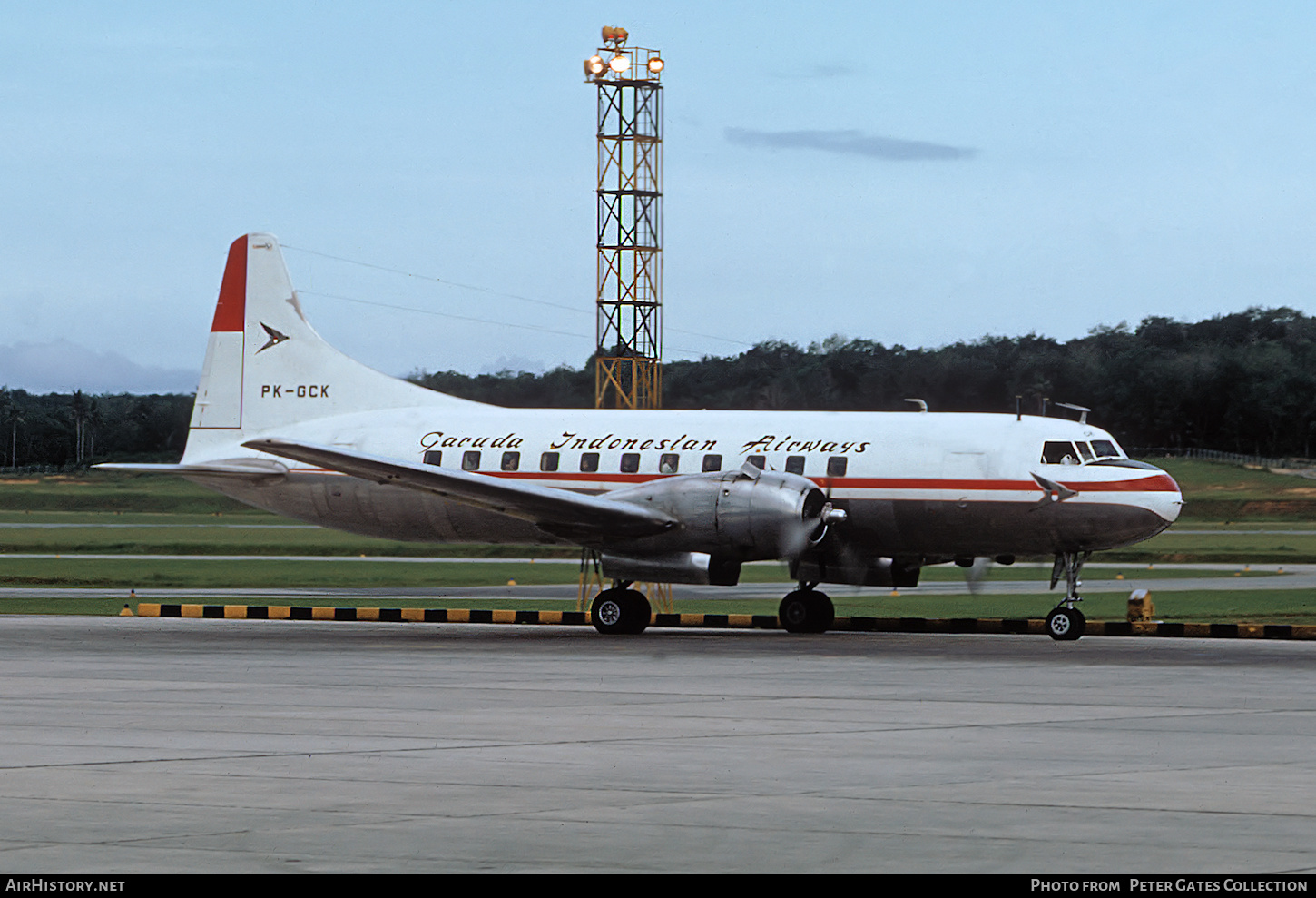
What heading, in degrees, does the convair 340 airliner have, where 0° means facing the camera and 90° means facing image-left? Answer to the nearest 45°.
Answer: approximately 315°
